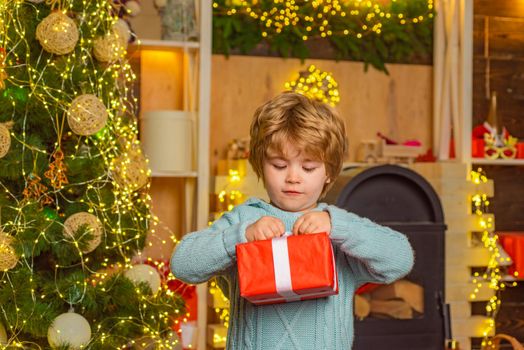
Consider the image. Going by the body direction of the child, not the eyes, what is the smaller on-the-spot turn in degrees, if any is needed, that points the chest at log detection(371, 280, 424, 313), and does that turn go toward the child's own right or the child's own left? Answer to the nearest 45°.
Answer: approximately 180°

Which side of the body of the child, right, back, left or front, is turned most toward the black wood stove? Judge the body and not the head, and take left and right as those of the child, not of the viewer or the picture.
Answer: back

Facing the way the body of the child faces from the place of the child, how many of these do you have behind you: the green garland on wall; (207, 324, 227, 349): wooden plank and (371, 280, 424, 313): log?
3

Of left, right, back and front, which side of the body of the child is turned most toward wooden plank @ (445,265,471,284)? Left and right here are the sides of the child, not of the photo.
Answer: back

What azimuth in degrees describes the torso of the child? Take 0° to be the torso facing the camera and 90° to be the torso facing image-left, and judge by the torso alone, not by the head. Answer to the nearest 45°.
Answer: approximately 0°

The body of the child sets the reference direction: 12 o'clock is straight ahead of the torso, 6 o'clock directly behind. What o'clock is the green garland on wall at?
The green garland on wall is roughly at 6 o'clock from the child.

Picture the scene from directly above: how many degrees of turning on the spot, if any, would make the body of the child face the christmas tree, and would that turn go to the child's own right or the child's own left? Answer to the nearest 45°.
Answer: approximately 135° to the child's own right

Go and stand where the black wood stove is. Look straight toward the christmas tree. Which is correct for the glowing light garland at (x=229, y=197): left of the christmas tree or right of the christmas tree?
right

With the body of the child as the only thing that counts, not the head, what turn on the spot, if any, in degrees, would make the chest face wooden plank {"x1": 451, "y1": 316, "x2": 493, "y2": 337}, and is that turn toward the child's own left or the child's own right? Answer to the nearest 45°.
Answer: approximately 180°

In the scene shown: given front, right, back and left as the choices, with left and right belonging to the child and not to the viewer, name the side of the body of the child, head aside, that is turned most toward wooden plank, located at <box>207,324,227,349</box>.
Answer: back

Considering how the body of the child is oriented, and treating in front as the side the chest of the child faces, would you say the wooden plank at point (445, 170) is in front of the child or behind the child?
behind

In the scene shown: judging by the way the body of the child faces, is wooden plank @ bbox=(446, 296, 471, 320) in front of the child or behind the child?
behind

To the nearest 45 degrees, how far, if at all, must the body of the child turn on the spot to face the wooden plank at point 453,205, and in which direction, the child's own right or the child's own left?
approximately 180°
